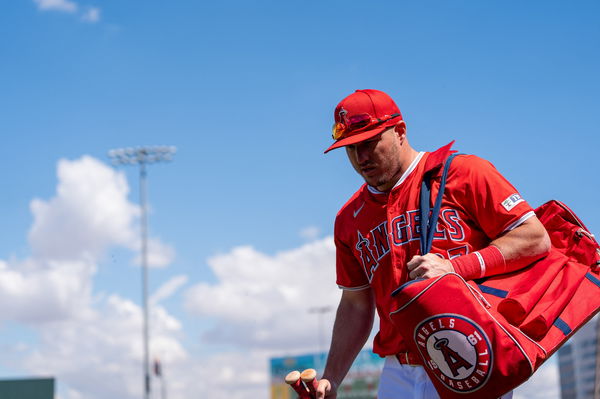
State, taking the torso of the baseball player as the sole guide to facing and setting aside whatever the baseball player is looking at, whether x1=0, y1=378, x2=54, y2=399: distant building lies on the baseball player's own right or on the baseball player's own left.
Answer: on the baseball player's own right

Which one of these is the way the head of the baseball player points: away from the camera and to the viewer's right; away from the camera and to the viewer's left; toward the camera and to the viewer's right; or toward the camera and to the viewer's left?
toward the camera and to the viewer's left

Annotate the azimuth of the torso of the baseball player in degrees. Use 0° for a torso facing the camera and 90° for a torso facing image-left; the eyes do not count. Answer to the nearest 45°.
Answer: approximately 45°
